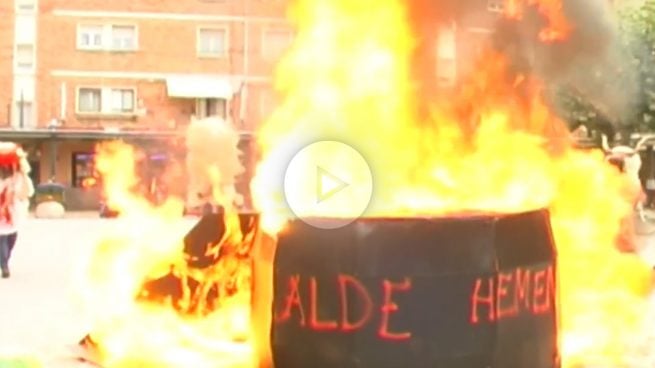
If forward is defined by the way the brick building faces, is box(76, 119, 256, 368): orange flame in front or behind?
in front

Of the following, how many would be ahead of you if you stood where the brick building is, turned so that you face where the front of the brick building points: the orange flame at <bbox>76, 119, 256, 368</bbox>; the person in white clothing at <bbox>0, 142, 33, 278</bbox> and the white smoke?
3

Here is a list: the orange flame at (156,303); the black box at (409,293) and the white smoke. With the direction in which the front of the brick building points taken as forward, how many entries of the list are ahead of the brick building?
3

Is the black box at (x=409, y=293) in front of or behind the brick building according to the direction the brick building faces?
in front

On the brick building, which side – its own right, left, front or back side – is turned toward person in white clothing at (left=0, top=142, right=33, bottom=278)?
front

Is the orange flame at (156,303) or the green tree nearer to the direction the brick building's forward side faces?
the orange flame

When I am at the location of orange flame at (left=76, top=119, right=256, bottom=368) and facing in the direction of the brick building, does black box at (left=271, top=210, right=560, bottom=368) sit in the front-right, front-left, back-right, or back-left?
back-right

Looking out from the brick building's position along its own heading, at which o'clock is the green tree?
The green tree is roughly at 10 o'clock from the brick building.

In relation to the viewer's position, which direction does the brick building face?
facing the viewer
